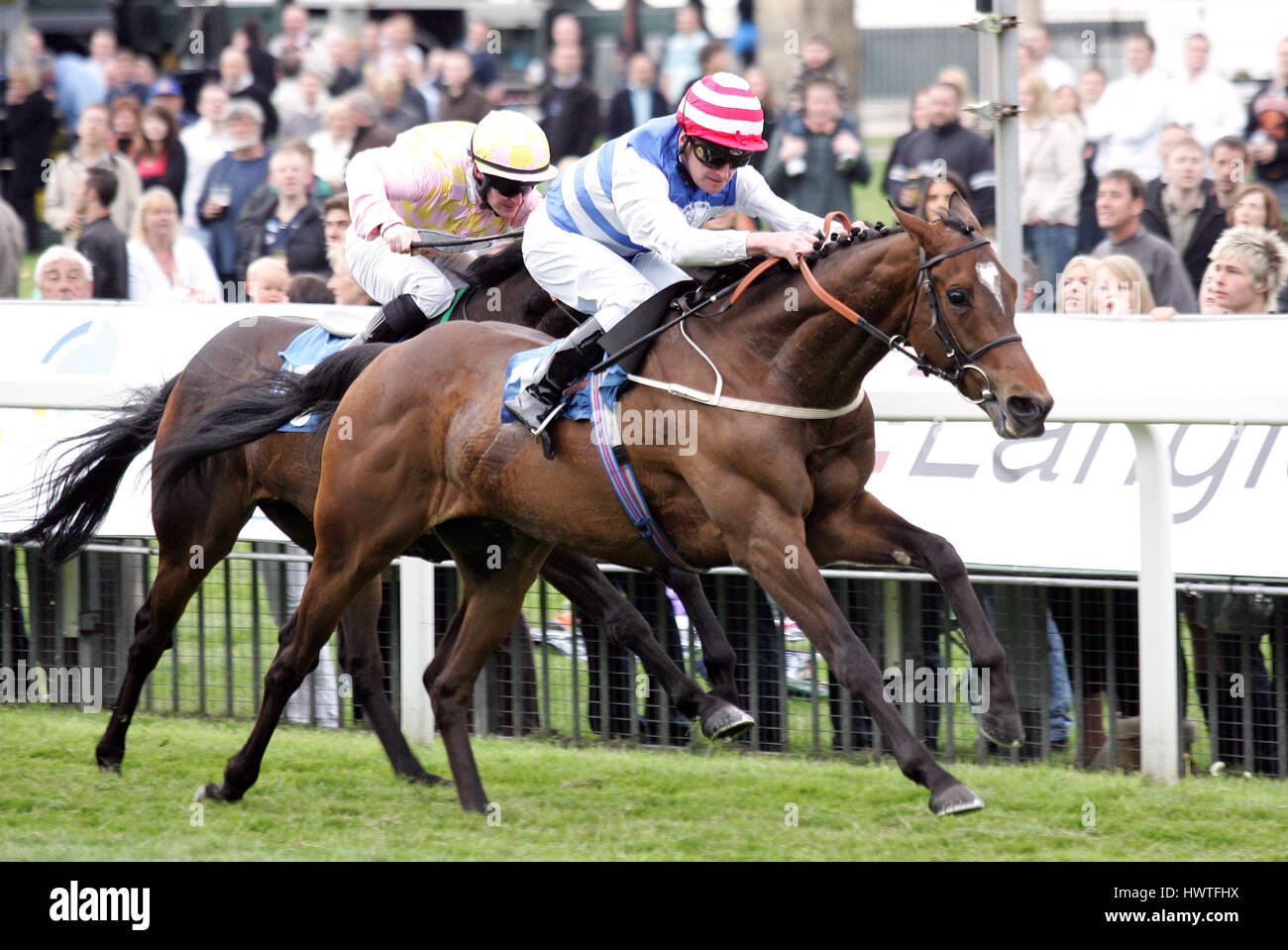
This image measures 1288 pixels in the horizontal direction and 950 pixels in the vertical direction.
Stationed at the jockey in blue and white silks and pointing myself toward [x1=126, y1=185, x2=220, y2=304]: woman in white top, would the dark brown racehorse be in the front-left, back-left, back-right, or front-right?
front-left

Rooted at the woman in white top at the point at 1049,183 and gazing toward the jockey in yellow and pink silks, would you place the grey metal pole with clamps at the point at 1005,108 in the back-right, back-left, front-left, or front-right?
front-left

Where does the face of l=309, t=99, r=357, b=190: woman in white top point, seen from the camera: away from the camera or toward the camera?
toward the camera

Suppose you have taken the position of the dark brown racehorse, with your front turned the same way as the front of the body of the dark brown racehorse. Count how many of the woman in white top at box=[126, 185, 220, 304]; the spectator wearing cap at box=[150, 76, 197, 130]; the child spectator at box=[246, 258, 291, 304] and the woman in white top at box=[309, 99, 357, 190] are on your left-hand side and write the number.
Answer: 4

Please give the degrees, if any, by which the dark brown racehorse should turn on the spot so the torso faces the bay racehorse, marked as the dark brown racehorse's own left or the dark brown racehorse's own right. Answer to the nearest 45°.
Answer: approximately 45° to the dark brown racehorse's own right

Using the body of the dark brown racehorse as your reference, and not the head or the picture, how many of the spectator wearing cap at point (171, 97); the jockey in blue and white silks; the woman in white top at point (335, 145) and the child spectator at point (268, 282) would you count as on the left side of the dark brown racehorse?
3

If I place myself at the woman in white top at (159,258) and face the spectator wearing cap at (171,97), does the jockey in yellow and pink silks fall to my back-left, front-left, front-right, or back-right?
back-right

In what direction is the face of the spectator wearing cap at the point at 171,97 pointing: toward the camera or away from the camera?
toward the camera

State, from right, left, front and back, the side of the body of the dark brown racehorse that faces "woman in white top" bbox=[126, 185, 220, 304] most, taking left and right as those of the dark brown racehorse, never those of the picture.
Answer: left

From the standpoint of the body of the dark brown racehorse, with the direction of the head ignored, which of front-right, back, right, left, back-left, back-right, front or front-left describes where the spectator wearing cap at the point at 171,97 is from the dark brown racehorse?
left

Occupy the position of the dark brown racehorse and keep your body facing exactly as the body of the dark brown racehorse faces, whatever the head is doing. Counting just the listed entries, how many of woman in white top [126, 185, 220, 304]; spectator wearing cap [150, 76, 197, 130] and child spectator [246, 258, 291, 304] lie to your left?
3

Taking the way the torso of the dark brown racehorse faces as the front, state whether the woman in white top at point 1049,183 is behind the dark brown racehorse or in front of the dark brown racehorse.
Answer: in front

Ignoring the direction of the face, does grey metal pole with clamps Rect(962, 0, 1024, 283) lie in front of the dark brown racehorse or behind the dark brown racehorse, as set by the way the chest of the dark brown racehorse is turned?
in front

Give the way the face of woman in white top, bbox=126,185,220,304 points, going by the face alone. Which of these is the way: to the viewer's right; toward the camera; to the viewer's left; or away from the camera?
toward the camera

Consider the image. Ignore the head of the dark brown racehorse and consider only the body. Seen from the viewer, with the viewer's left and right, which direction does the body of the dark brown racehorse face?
facing to the right of the viewer

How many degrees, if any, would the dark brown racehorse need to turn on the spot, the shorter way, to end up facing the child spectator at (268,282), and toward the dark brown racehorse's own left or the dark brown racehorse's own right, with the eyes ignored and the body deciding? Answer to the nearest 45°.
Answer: approximately 90° to the dark brown racehorse's own left

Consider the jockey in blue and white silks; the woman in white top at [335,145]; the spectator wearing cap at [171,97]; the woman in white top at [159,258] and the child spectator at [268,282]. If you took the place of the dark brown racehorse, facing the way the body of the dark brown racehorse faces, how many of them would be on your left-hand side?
4

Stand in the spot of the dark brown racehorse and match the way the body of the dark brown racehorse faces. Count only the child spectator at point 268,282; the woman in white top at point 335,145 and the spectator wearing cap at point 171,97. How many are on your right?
0

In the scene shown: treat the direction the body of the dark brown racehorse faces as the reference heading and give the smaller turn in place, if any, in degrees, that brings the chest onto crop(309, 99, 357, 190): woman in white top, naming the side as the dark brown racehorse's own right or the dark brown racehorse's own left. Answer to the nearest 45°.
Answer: approximately 90° to the dark brown racehorse's own left
